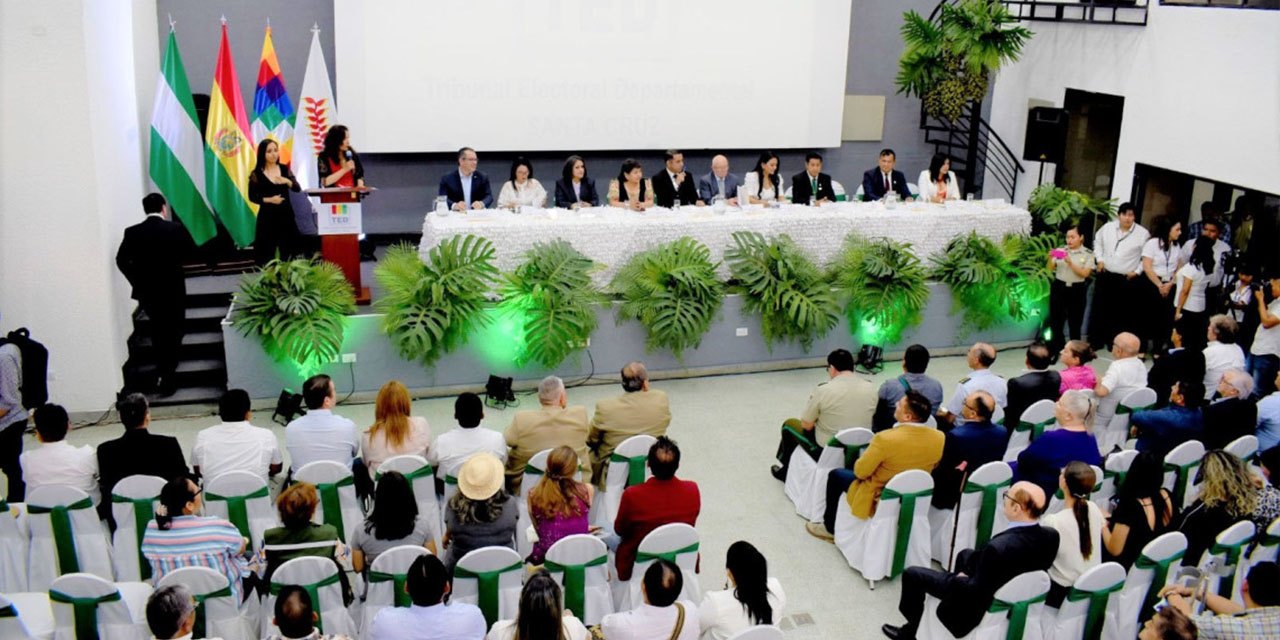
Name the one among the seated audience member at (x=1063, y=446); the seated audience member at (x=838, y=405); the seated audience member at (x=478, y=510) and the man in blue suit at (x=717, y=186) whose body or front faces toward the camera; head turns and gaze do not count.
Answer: the man in blue suit

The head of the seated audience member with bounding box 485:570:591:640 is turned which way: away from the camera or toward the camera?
away from the camera

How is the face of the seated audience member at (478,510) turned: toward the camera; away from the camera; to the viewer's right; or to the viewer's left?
away from the camera

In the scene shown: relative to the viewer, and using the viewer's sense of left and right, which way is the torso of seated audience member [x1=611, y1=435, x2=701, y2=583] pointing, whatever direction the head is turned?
facing away from the viewer

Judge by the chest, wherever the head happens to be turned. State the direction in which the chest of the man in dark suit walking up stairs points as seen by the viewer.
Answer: away from the camera

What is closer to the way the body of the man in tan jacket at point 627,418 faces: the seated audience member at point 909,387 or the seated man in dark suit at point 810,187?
the seated man in dark suit

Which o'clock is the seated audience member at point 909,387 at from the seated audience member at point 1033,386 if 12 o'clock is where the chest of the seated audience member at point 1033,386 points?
the seated audience member at point 909,387 is roughly at 9 o'clock from the seated audience member at point 1033,386.

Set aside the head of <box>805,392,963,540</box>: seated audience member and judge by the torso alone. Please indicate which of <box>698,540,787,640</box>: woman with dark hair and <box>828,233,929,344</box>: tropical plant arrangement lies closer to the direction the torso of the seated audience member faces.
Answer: the tropical plant arrangement

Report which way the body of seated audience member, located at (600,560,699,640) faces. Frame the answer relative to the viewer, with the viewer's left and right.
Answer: facing away from the viewer

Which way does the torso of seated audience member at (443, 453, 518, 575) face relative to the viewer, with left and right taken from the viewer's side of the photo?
facing away from the viewer

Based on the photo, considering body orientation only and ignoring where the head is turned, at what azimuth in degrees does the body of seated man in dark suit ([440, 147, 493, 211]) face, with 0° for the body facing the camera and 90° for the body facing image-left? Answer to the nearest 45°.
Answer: approximately 0°

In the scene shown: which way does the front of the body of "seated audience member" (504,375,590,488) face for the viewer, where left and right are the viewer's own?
facing away from the viewer

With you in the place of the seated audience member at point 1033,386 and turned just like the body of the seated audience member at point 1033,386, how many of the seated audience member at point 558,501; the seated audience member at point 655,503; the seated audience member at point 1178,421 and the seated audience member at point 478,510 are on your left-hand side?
3

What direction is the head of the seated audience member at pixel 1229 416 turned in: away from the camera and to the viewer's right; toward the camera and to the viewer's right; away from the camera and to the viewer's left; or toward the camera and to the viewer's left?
away from the camera and to the viewer's left

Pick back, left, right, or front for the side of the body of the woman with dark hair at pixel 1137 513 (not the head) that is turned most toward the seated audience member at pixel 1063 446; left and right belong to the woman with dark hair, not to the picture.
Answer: front

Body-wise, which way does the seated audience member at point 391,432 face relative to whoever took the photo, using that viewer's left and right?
facing away from the viewer

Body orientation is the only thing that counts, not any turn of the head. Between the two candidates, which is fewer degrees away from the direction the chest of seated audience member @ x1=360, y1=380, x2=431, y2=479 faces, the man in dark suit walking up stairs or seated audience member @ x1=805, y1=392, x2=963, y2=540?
the man in dark suit walking up stairs

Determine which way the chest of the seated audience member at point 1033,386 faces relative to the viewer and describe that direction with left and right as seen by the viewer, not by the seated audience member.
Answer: facing away from the viewer and to the left of the viewer
